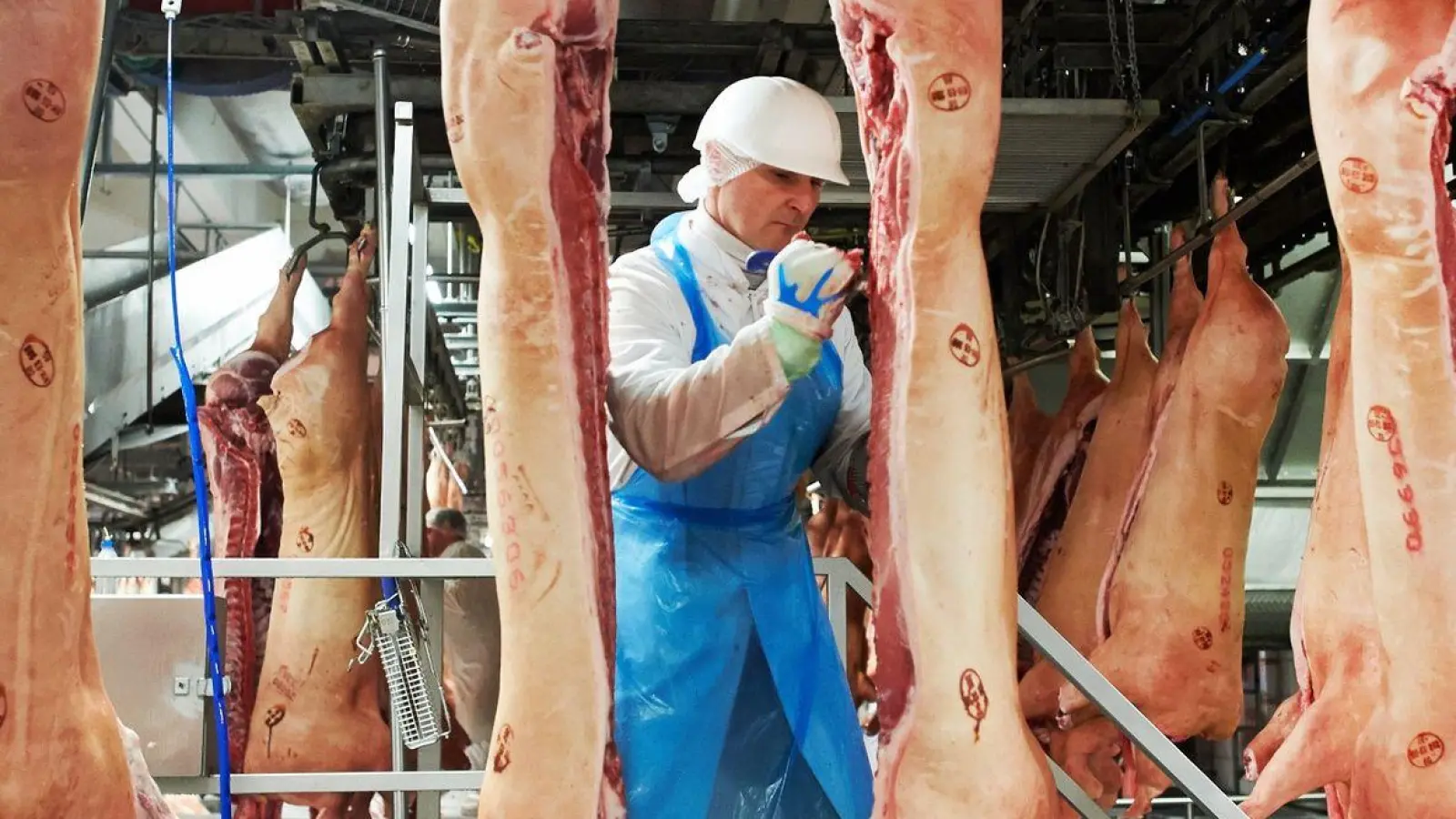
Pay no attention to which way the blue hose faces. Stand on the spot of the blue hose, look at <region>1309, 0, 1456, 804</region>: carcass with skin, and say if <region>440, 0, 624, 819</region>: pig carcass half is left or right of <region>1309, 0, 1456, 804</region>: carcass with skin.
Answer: right

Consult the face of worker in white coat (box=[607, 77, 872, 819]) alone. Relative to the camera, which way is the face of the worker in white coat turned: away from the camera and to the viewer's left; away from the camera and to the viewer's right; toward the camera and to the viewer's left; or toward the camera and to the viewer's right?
toward the camera and to the viewer's right

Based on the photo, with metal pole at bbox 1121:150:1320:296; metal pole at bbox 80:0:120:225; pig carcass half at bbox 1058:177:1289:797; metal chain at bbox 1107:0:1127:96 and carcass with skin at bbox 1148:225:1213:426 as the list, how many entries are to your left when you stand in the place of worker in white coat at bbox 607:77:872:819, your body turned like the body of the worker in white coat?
4

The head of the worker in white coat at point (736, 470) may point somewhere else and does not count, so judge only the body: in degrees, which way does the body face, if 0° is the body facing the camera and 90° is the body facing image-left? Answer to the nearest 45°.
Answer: approximately 315°

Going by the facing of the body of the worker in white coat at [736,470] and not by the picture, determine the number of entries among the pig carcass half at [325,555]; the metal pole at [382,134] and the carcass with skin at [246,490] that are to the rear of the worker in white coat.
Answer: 3

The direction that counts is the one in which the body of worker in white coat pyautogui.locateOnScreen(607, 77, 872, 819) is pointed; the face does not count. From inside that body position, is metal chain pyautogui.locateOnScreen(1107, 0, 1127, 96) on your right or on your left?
on your left

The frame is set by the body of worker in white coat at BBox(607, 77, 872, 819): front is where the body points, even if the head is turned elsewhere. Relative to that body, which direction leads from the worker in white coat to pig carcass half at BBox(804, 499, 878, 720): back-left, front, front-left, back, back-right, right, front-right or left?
back-left

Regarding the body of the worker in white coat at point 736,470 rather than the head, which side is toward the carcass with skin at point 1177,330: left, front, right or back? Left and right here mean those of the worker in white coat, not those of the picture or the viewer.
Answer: left

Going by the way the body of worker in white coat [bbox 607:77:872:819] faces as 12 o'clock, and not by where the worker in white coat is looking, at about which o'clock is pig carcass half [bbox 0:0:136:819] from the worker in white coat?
The pig carcass half is roughly at 3 o'clock from the worker in white coat.

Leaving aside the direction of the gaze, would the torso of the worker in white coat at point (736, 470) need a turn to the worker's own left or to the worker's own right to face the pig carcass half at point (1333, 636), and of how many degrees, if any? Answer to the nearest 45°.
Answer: approximately 45° to the worker's own left

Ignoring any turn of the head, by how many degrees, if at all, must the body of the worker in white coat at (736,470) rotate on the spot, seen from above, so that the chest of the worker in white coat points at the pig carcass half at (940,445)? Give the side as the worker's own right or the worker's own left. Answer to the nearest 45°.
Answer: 0° — they already face it

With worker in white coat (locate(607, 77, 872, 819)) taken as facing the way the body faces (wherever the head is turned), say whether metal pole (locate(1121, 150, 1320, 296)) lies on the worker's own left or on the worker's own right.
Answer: on the worker's own left
